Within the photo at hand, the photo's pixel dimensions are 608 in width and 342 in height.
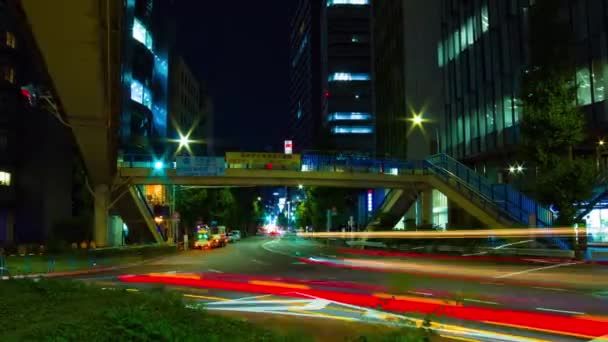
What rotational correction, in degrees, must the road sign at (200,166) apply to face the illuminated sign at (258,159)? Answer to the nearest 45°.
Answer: approximately 90° to its left

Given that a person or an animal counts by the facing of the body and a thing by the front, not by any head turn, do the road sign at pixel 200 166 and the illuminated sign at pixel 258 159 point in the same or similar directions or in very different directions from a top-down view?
same or similar directions

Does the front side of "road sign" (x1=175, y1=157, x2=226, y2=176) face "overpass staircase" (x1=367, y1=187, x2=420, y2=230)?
no

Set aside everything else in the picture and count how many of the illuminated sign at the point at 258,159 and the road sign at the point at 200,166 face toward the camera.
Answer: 2

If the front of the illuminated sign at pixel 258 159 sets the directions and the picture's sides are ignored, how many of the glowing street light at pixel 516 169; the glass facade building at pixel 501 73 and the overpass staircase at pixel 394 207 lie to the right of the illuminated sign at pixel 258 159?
0

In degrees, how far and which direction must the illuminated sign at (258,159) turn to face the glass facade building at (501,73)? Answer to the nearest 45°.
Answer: approximately 90° to its left

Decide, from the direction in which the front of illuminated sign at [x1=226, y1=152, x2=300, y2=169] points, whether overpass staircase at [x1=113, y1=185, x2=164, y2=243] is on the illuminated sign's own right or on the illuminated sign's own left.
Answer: on the illuminated sign's own right

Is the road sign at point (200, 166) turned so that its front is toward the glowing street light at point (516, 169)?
no

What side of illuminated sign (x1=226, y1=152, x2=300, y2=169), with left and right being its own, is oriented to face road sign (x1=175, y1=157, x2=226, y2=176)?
right

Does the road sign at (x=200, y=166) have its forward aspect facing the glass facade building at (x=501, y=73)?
no

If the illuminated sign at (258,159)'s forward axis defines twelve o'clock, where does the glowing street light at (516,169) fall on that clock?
The glowing street light is roughly at 9 o'clock from the illuminated sign.

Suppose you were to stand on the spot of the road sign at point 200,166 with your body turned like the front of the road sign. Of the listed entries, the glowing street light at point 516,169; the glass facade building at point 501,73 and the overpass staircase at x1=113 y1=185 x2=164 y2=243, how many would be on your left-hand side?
2

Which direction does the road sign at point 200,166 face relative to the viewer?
toward the camera

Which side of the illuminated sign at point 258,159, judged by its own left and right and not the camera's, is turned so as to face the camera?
front
